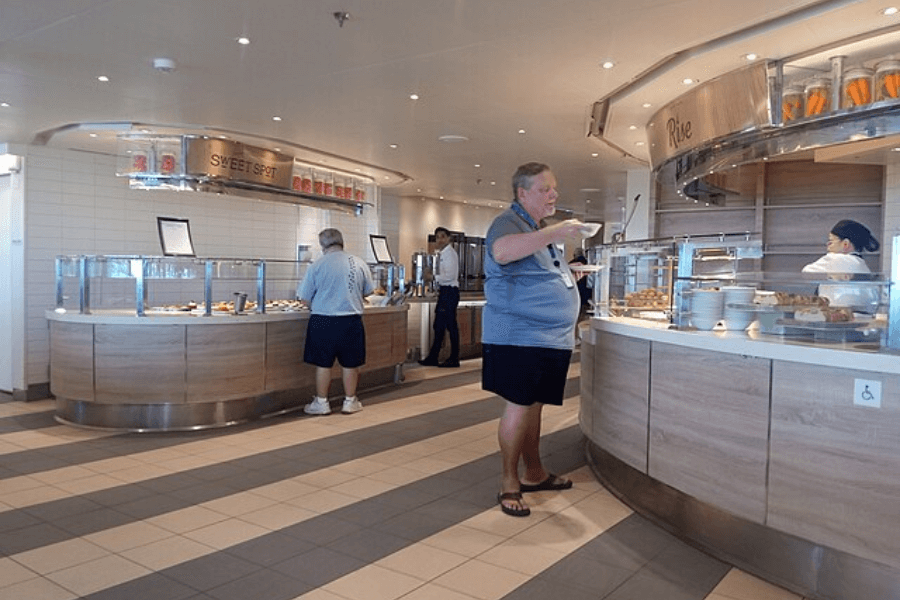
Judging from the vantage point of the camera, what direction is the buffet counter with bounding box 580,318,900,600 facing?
facing the viewer and to the left of the viewer

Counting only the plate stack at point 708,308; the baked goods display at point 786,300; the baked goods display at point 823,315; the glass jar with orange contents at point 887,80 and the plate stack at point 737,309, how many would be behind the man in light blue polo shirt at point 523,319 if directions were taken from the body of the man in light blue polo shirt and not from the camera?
0

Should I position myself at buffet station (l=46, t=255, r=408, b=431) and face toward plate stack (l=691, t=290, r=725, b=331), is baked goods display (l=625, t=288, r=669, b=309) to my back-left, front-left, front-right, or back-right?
front-left

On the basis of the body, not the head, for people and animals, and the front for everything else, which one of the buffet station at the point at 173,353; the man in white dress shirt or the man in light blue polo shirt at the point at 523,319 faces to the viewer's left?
the man in white dress shirt

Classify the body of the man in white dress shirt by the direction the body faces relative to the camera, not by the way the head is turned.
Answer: to the viewer's left

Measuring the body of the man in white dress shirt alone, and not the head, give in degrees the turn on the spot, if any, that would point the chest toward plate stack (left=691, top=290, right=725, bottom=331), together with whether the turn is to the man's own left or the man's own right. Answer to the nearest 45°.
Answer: approximately 90° to the man's own left

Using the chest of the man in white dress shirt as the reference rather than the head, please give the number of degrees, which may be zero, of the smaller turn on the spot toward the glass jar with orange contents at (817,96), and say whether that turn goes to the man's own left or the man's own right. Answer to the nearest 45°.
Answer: approximately 135° to the man's own left

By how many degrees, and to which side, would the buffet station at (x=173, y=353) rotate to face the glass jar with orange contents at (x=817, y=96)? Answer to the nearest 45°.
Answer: approximately 45° to its left

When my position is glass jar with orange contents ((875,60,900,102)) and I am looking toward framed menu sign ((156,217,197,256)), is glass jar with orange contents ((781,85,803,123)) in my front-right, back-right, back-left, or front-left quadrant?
front-right

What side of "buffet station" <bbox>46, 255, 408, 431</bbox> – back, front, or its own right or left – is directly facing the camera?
front

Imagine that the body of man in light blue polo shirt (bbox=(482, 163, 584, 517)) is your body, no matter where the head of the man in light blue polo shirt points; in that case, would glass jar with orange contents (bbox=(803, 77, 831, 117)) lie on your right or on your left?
on your left

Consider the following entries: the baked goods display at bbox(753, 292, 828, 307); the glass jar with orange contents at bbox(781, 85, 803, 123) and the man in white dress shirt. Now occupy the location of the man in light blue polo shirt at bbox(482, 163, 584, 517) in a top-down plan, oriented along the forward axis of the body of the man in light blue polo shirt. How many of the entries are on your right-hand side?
0

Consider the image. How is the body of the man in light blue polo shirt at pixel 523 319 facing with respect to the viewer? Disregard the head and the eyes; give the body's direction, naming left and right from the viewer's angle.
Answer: facing the viewer and to the right of the viewer
